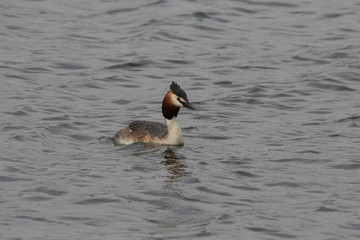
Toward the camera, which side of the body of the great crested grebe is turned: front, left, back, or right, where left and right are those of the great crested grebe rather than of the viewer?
right
